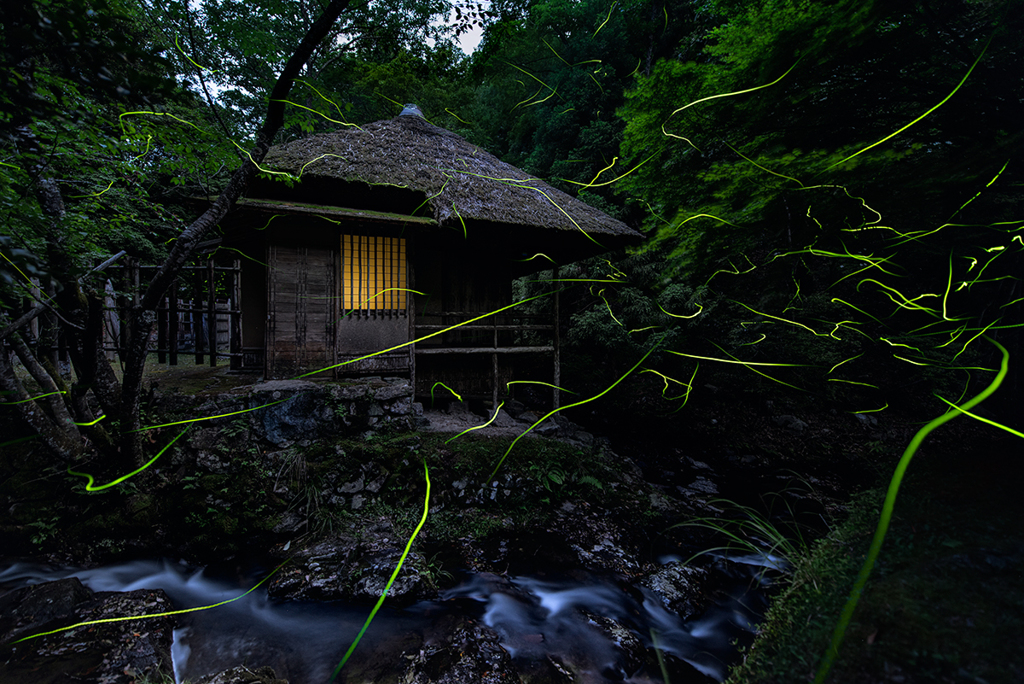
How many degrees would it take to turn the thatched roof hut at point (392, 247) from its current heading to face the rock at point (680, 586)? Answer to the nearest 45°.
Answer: approximately 45° to its left

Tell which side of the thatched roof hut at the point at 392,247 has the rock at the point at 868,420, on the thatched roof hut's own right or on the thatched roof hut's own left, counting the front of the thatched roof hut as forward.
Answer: on the thatched roof hut's own left

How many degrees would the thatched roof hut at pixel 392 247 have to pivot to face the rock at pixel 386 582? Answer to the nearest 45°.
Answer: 0° — it already faces it

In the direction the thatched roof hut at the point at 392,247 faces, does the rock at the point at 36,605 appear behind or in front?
in front

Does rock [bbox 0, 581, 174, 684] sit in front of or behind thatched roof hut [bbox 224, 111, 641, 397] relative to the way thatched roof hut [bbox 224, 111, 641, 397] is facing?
in front

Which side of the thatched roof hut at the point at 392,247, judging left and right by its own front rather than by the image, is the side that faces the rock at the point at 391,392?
front

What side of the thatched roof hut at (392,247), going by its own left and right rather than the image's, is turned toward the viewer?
front

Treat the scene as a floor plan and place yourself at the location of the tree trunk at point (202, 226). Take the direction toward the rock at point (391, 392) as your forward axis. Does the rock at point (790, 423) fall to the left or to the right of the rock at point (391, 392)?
right

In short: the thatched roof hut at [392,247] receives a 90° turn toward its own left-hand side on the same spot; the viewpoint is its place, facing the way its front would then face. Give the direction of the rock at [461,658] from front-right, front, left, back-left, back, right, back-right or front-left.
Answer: right

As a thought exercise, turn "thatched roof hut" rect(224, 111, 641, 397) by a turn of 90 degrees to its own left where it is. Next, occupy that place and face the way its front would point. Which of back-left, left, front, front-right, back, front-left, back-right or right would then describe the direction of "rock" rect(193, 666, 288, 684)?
right

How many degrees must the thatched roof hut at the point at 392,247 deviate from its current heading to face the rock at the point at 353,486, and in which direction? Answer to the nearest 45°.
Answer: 0° — it already faces it

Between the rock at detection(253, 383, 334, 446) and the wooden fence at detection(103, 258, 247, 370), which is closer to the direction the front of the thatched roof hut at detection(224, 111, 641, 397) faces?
the rock

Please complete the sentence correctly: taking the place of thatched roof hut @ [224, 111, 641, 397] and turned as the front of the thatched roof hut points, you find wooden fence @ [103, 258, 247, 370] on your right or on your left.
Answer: on your right

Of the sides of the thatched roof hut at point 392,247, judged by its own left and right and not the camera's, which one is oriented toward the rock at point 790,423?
left
